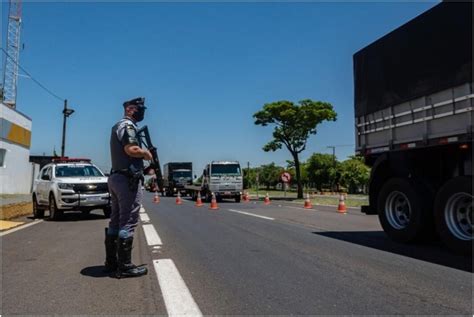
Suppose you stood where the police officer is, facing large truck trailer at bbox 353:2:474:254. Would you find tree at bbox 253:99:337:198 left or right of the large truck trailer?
left

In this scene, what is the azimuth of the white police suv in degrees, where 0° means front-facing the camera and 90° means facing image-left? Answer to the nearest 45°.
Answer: approximately 315°

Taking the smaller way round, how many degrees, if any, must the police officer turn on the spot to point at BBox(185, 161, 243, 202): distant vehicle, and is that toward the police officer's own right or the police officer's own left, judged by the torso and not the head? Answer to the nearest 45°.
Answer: approximately 90° to the police officer's own left

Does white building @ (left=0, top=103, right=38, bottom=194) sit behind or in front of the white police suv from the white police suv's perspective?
behind

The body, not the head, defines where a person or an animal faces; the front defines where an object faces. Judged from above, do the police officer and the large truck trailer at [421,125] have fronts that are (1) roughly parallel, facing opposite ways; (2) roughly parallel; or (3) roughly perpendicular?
roughly perpendicular

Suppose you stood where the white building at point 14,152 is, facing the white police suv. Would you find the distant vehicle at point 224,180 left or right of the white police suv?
left

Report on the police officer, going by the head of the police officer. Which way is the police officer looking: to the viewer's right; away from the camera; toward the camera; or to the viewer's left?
to the viewer's right

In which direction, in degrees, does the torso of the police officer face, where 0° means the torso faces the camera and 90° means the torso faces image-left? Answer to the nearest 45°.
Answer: approximately 270°
